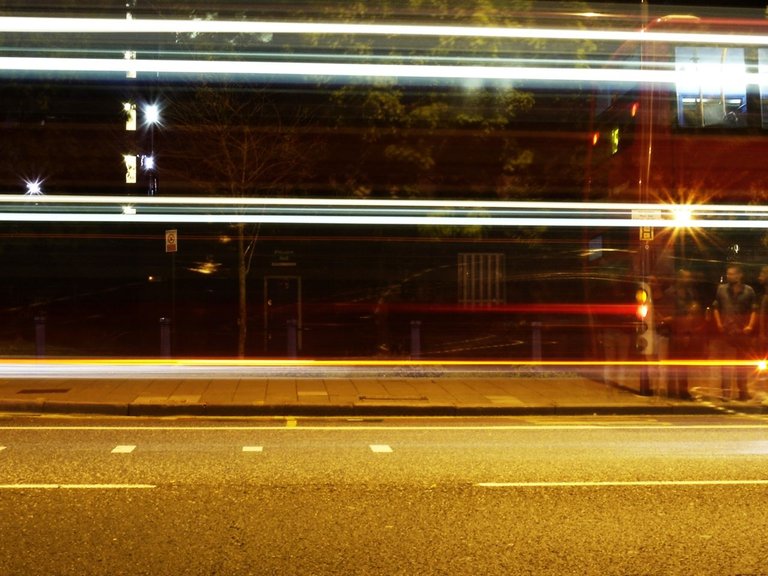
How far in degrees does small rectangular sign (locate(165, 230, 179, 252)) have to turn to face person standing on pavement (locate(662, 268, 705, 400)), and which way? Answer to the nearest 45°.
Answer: approximately 90° to its left

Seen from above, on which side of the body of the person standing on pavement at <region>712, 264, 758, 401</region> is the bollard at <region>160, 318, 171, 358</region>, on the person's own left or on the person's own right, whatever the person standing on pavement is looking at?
on the person's own right

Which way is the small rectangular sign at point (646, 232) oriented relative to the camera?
toward the camera

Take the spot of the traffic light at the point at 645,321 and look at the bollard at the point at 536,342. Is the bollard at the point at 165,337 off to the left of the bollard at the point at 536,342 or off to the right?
left

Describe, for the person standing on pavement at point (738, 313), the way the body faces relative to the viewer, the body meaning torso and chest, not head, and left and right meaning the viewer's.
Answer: facing the viewer

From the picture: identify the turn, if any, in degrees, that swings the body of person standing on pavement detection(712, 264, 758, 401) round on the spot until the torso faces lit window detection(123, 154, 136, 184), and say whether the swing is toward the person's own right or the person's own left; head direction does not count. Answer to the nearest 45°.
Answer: approximately 90° to the person's own right

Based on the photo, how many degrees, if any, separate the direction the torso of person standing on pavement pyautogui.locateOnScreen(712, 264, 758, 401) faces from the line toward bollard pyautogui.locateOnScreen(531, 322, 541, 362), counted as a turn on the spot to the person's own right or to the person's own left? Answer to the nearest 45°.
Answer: approximately 135° to the person's own right

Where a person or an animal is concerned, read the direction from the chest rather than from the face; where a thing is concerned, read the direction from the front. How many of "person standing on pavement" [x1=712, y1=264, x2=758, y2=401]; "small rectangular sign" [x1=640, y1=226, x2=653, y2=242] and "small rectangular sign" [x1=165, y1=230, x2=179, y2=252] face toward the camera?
3

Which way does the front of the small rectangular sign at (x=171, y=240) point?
toward the camera
